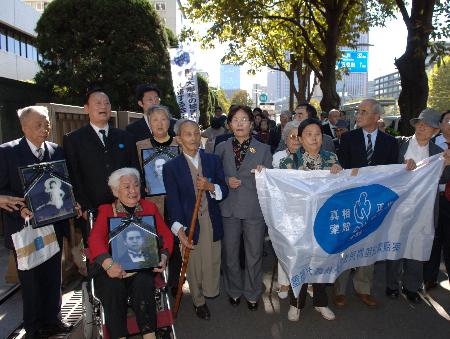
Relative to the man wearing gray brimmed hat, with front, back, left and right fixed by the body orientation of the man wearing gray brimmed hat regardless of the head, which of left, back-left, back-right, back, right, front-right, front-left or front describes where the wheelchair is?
front-right

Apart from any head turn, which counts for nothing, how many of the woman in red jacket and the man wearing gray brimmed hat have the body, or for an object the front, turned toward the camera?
2

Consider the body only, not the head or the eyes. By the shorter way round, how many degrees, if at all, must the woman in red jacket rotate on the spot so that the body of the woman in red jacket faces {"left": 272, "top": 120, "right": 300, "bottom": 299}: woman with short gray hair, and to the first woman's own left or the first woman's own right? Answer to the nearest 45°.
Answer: approximately 135° to the first woman's own left

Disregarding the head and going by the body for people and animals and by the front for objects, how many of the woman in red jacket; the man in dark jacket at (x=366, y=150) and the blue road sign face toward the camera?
3

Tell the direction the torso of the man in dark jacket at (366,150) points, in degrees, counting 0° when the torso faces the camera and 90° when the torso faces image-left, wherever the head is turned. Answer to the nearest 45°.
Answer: approximately 0°

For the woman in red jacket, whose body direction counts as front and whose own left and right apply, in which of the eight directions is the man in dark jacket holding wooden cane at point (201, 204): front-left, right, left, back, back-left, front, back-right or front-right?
back-left

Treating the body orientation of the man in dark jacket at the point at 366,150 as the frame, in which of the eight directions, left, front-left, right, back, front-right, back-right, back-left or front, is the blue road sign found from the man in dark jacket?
back

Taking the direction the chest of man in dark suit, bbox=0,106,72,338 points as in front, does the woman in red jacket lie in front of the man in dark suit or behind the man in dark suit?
in front

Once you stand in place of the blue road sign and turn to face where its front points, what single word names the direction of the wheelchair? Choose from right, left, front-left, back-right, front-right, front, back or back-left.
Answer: front

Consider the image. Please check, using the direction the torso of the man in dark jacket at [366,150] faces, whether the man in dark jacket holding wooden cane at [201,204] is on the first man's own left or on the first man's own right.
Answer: on the first man's own right

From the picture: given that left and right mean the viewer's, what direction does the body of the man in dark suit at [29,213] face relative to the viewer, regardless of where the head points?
facing the viewer and to the right of the viewer

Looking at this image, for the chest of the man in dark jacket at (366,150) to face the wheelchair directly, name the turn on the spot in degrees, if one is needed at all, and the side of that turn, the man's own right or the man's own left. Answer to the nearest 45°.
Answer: approximately 45° to the man's own right

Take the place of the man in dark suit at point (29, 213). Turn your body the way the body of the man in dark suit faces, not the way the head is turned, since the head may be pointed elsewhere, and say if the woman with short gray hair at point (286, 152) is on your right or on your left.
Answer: on your left

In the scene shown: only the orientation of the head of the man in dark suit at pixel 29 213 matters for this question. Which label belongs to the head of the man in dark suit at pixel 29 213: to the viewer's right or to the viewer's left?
to the viewer's right

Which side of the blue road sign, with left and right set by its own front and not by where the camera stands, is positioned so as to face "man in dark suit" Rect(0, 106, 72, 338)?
front

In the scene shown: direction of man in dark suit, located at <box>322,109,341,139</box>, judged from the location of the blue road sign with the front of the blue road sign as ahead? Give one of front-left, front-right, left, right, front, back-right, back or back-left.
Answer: front
